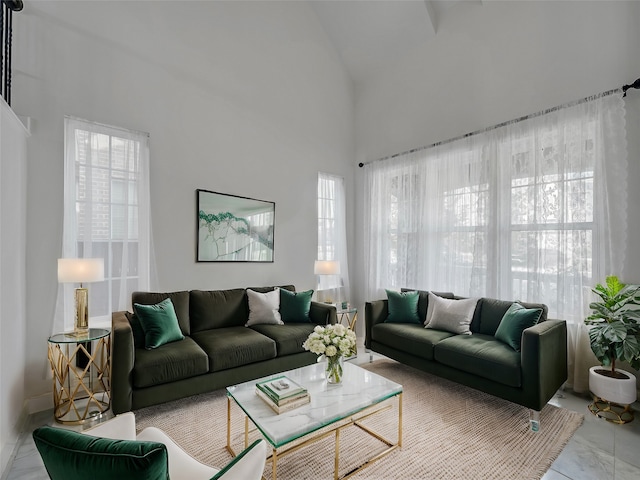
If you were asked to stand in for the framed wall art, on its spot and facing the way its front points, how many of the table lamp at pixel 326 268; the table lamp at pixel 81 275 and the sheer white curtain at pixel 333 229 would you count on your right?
1

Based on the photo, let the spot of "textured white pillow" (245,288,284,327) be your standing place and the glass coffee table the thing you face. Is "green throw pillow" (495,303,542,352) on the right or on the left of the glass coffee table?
left

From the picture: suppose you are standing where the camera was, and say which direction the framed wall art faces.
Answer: facing the viewer and to the right of the viewer

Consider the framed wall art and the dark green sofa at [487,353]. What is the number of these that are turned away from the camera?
0

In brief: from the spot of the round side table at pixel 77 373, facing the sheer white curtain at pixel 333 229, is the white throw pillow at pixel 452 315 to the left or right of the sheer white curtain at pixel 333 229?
right

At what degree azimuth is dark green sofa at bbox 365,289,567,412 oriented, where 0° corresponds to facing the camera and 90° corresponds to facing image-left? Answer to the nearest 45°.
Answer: approximately 45°

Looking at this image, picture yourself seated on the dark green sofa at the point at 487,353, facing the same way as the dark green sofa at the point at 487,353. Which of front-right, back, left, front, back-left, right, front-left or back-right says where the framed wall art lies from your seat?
front-right
